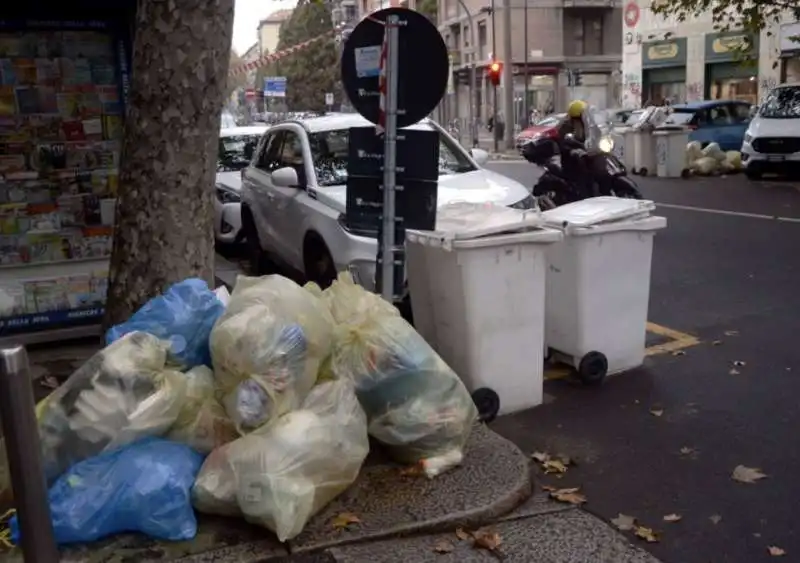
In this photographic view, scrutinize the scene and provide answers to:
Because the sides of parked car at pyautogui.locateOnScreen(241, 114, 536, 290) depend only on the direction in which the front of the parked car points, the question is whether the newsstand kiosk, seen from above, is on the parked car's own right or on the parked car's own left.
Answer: on the parked car's own right

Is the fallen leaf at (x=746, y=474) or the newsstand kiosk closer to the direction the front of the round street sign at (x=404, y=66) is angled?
the newsstand kiosk

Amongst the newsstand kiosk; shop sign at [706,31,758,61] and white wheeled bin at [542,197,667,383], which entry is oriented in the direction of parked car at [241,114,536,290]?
the shop sign

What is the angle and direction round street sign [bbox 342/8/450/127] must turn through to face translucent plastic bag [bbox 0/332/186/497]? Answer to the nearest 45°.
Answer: approximately 135° to its left

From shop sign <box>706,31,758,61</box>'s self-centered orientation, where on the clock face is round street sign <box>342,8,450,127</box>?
The round street sign is roughly at 12 o'clock from the shop sign.

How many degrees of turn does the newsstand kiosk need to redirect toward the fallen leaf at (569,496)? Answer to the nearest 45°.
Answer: approximately 45° to its left

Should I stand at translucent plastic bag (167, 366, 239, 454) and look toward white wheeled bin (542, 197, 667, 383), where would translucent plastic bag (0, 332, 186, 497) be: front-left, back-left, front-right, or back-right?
back-left

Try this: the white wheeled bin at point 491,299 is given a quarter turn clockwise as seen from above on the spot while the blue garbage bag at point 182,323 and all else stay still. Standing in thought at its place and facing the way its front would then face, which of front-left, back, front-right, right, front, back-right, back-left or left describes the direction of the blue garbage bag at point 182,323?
right

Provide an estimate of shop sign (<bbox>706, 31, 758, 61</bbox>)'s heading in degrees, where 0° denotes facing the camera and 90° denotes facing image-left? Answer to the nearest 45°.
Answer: approximately 0°
